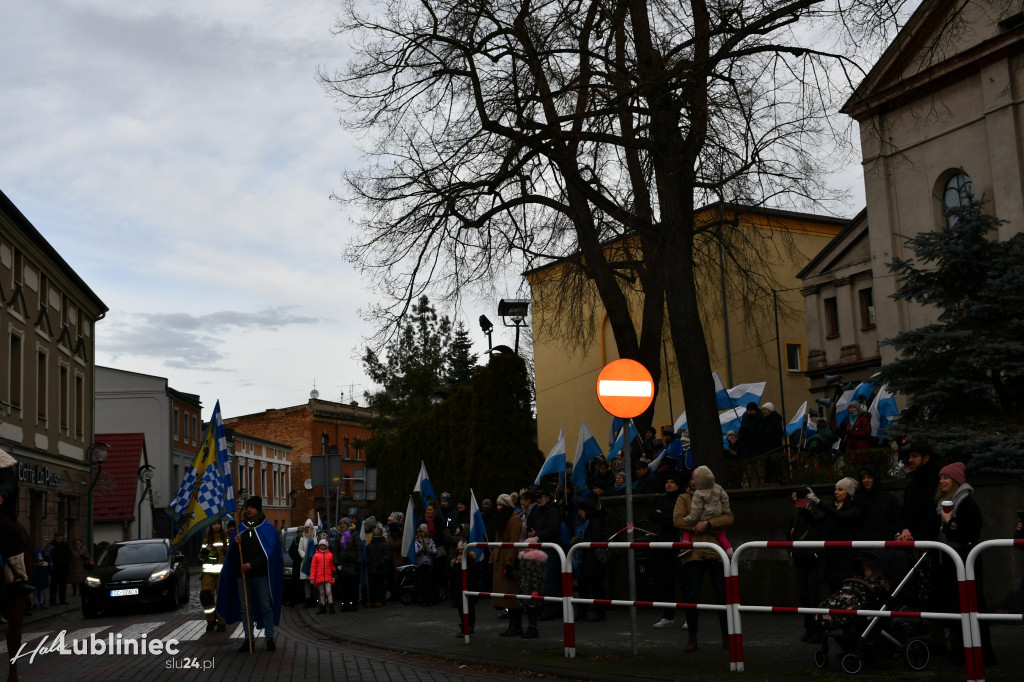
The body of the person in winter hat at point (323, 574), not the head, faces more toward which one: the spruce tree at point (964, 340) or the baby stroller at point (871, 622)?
the baby stroller

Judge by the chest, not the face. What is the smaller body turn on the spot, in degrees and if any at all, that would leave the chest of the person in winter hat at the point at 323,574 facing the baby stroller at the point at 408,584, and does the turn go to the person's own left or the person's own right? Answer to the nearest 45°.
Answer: approximately 135° to the person's own left

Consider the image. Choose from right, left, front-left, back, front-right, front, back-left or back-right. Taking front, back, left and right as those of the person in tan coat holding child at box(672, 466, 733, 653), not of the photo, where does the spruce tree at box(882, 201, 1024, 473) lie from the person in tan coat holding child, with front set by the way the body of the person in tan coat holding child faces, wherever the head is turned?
back-left

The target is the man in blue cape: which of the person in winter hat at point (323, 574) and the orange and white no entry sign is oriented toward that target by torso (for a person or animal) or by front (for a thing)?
the person in winter hat

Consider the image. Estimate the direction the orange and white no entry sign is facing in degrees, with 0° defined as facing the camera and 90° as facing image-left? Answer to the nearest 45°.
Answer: approximately 0°

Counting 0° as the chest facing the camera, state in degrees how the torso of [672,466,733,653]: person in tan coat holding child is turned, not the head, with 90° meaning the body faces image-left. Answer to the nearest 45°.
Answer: approximately 0°

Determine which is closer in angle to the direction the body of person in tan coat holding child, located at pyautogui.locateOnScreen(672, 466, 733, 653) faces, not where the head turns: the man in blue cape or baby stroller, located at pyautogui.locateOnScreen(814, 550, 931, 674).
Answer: the baby stroller
